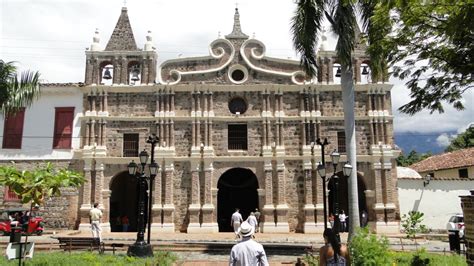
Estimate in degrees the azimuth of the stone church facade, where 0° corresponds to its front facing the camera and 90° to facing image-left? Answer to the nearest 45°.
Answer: approximately 0°

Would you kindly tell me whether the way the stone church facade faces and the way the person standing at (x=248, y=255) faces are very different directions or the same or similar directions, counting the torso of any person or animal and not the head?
very different directions

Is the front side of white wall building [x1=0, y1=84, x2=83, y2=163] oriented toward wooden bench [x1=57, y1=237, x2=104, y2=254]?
yes

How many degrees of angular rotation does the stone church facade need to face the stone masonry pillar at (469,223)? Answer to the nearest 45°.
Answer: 0° — it already faces it

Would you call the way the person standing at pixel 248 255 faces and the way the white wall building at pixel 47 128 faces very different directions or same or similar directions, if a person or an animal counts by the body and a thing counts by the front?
very different directions

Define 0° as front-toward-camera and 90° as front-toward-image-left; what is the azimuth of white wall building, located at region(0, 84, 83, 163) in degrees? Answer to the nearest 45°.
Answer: approximately 0°

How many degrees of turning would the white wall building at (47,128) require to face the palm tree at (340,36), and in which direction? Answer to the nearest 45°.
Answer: approximately 45° to its left

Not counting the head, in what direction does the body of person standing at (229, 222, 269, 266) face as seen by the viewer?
away from the camera

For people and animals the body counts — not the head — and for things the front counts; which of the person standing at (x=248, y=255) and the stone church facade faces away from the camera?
the person standing

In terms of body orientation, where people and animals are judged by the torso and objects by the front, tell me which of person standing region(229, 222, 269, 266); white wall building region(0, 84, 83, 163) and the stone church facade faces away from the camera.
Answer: the person standing

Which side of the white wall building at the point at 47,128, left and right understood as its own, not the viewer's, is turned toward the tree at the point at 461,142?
left

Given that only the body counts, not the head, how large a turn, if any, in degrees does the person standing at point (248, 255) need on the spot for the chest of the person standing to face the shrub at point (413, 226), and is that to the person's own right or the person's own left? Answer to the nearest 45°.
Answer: approximately 45° to the person's own right

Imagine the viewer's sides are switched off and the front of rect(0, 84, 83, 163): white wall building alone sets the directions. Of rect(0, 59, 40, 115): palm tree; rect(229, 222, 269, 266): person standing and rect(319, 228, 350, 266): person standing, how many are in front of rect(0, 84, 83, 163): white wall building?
3
